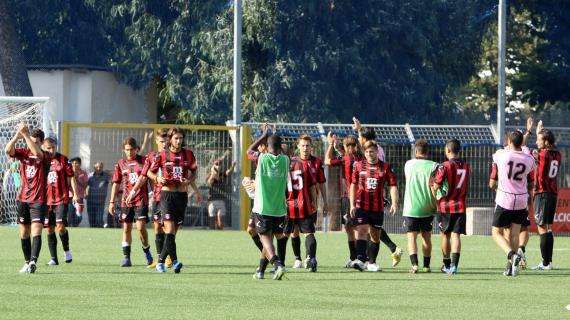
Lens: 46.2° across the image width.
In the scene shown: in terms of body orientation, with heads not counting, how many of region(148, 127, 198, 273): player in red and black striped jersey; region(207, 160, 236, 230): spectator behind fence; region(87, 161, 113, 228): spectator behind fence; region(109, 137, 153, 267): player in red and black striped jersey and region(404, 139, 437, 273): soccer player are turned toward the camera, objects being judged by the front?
4

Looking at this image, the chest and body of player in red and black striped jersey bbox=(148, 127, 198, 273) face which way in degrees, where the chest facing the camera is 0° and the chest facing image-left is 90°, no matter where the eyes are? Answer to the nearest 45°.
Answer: approximately 0°

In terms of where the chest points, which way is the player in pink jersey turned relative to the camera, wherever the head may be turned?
away from the camera

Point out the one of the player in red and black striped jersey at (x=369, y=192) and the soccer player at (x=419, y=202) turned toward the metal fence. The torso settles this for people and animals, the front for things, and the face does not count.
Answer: the soccer player

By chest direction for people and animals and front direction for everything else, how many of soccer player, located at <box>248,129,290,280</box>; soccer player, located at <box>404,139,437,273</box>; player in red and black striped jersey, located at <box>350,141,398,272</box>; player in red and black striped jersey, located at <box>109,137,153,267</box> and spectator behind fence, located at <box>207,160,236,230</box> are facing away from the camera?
2

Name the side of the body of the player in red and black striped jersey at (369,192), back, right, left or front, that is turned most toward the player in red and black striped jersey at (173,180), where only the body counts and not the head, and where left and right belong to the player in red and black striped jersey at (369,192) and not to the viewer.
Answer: right

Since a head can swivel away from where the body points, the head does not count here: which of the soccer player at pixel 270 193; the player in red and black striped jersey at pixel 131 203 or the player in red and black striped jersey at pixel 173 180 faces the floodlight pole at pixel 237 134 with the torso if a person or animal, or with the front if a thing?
the soccer player
